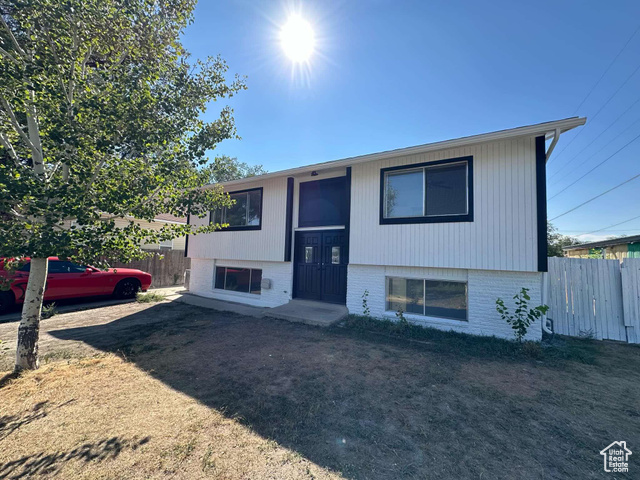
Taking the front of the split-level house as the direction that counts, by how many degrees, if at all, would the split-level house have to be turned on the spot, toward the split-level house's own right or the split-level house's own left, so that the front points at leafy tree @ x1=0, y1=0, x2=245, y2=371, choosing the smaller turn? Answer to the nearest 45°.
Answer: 0° — it already faces it

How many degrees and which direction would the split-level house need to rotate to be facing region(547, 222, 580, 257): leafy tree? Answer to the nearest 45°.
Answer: approximately 180°

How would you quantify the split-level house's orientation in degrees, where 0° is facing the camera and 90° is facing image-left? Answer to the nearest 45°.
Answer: approximately 45°

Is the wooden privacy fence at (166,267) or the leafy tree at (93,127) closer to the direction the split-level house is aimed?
the leafy tree

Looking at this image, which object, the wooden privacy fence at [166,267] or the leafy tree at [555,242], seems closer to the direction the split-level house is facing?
the wooden privacy fence

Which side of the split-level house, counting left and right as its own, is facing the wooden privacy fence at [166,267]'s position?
right

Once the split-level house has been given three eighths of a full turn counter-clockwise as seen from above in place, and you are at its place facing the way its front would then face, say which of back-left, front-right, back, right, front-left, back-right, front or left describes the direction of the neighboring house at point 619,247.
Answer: front-left

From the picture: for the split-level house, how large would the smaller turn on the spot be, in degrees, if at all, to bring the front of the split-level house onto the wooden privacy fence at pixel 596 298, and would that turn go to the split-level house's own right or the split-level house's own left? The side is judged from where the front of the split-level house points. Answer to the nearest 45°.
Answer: approximately 135° to the split-level house's own left
